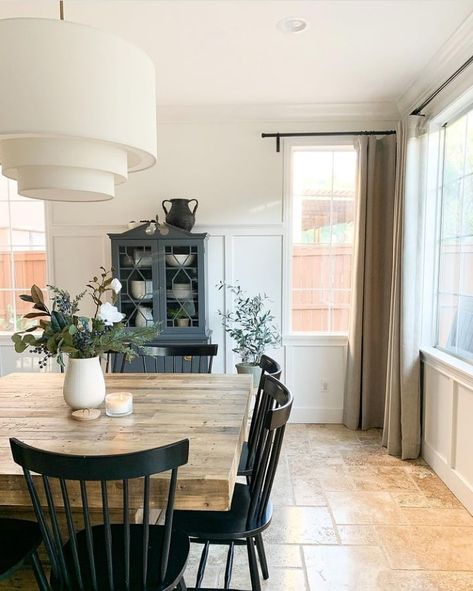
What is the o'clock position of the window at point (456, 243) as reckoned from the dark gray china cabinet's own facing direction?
The window is roughly at 10 o'clock from the dark gray china cabinet.

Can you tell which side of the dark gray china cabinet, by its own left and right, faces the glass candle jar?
front

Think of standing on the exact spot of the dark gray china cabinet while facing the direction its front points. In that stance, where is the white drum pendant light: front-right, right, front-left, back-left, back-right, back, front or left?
front

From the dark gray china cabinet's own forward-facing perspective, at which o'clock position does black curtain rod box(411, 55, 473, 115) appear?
The black curtain rod is roughly at 10 o'clock from the dark gray china cabinet.

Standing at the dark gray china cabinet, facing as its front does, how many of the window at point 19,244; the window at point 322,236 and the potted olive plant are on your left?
2

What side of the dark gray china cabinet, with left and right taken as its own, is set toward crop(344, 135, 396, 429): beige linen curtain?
left

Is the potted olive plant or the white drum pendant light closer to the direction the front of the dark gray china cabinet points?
the white drum pendant light

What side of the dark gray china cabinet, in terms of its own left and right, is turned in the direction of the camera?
front

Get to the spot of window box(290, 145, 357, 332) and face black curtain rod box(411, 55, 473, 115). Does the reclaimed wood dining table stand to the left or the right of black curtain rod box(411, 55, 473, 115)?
right

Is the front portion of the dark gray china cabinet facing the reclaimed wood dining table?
yes

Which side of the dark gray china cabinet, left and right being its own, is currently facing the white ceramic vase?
front

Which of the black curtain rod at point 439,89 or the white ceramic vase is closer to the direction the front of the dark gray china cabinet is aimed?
the white ceramic vase

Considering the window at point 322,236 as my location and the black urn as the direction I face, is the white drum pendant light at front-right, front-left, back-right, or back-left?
front-left

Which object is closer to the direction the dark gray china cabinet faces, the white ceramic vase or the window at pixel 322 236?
the white ceramic vase
